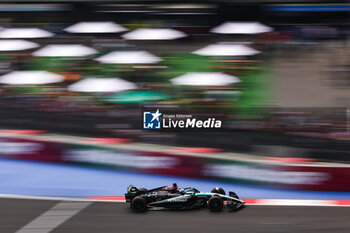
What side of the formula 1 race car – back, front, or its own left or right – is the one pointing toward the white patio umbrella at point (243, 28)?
left

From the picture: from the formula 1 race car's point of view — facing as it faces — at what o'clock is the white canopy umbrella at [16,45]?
The white canopy umbrella is roughly at 8 o'clock from the formula 1 race car.

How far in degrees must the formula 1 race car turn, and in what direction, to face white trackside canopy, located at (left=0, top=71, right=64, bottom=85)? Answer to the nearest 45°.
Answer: approximately 135° to its left

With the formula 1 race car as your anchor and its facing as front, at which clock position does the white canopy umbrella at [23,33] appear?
The white canopy umbrella is roughly at 8 o'clock from the formula 1 race car.

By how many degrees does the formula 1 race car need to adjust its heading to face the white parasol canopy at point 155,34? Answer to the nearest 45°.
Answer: approximately 90° to its left

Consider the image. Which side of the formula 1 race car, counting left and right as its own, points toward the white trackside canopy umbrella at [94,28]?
left

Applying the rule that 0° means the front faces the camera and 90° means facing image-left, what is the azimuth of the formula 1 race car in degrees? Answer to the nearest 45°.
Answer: approximately 270°
